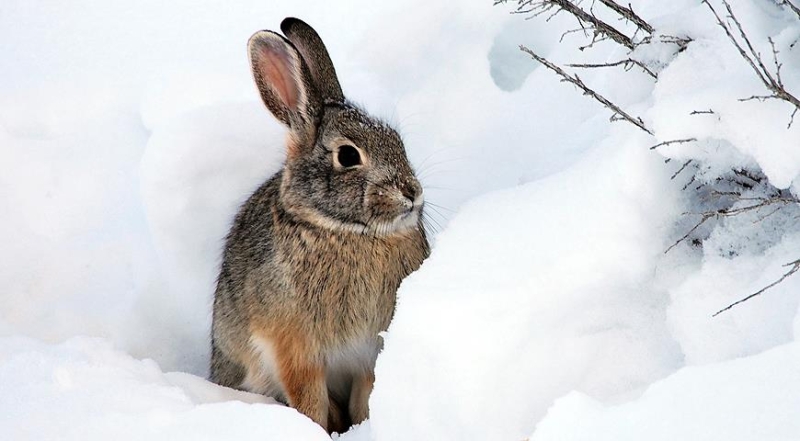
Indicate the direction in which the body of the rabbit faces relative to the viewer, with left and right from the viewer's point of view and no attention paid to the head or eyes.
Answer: facing the viewer and to the right of the viewer

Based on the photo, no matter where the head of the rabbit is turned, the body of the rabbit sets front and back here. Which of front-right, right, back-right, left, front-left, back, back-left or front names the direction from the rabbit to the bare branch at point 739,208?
front

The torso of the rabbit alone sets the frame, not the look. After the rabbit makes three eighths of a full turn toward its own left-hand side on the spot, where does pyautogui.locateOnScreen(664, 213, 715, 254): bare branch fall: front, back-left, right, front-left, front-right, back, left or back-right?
back-right

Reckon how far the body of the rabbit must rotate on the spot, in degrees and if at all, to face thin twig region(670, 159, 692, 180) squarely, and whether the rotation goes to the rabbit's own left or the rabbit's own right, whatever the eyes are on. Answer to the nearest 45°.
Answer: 0° — it already faces it
